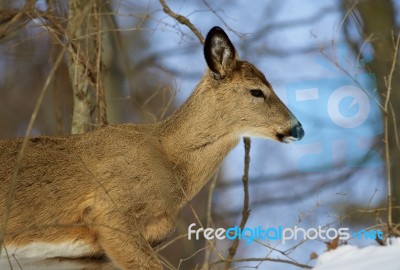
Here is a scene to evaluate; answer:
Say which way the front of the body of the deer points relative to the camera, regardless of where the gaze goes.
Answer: to the viewer's right
